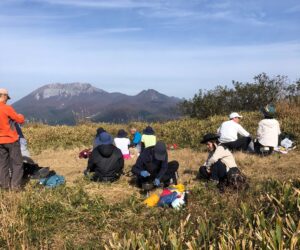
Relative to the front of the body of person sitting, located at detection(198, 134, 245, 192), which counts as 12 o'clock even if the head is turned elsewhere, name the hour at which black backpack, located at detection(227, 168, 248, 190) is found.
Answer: The black backpack is roughly at 8 o'clock from the person sitting.

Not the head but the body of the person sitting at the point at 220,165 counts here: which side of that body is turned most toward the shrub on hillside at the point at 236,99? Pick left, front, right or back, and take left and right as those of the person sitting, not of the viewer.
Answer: right

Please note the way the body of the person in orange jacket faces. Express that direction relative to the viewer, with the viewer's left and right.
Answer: facing away from the viewer and to the right of the viewer

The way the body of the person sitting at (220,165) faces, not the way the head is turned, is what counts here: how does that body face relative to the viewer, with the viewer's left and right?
facing to the left of the viewer

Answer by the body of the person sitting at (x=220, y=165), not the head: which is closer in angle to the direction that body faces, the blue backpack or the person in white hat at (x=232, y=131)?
the blue backpack

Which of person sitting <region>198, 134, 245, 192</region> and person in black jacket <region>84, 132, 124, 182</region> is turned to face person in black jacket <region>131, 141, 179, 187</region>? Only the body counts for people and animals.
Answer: the person sitting

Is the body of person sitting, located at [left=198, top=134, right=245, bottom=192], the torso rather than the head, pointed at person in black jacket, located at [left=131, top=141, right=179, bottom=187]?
yes

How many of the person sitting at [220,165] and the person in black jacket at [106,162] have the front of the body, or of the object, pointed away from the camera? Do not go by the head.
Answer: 1

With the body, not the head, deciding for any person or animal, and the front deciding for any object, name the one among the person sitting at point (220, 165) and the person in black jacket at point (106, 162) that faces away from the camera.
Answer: the person in black jacket

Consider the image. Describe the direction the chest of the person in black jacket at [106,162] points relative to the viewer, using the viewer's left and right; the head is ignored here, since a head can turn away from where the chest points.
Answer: facing away from the viewer

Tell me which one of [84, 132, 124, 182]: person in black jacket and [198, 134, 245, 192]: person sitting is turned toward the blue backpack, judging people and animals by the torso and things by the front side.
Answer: the person sitting

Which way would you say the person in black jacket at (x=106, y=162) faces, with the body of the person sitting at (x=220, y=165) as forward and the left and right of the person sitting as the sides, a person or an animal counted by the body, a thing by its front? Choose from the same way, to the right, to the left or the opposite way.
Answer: to the right

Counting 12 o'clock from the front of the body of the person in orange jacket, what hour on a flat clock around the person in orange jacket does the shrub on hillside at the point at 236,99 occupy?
The shrub on hillside is roughly at 12 o'clock from the person in orange jacket.
